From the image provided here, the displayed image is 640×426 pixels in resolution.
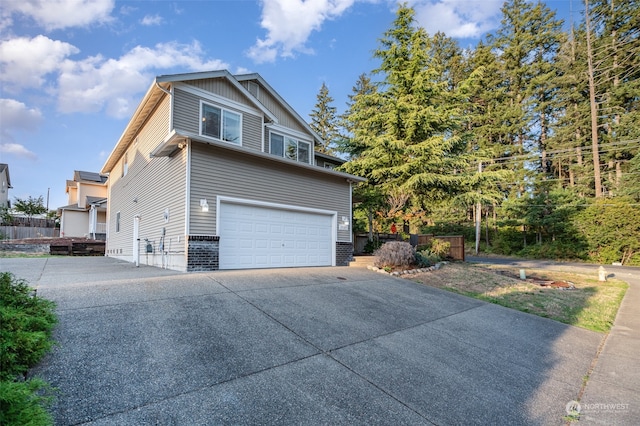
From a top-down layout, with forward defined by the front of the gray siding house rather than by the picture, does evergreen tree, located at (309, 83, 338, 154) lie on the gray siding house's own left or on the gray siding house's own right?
on the gray siding house's own left

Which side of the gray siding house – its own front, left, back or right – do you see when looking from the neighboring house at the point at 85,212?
back

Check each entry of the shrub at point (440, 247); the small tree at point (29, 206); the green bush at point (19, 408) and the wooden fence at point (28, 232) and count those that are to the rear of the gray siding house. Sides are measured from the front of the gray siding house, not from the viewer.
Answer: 2

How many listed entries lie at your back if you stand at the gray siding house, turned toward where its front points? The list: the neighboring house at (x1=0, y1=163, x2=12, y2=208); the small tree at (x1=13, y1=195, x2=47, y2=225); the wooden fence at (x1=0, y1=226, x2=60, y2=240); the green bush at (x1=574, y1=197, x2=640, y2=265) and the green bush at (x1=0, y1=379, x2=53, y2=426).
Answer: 3

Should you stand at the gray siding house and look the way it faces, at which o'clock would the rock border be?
The rock border is roughly at 11 o'clock from the gray siding house.

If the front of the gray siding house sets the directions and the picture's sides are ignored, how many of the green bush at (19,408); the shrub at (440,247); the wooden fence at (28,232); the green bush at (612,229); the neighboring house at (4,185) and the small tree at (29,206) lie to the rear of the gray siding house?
3

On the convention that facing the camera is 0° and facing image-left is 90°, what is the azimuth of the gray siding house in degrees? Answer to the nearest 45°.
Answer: approximately 315°

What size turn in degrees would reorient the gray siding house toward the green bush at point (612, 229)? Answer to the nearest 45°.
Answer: approximately 45° to its left

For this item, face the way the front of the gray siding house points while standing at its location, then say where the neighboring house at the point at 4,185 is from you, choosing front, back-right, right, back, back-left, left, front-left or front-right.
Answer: back

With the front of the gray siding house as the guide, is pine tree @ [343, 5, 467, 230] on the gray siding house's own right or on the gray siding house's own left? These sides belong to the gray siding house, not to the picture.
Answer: on the gray siding house's own left

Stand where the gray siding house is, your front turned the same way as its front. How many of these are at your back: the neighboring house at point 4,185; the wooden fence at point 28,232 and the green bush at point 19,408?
2

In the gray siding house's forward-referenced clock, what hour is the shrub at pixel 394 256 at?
The shrub is roughly at 11 o'clock from the gray siding house.

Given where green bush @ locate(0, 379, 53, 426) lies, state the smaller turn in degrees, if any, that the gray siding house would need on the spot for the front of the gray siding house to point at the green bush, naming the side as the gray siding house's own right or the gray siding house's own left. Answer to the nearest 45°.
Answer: approximately 45° to the gray siding house's own right

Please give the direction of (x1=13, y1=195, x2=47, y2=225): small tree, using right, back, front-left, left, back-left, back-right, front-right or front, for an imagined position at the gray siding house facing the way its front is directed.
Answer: back
